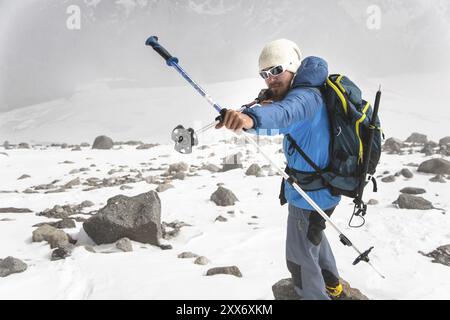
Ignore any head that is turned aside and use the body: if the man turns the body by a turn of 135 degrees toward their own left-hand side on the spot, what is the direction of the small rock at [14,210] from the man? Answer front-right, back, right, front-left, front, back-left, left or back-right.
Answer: back

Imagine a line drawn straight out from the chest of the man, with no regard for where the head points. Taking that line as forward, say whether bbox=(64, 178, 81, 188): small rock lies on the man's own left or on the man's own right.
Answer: on the man's own right

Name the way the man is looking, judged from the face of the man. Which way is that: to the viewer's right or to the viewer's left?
to the viewer's left

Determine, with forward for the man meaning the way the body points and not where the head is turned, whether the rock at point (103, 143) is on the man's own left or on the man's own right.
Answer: on the man's own right

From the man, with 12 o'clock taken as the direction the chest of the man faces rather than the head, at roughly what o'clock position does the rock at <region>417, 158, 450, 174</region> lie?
The rock is roughly at 4 o'clock from the man.

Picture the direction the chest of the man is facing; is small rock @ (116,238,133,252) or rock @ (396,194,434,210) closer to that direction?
the small rock

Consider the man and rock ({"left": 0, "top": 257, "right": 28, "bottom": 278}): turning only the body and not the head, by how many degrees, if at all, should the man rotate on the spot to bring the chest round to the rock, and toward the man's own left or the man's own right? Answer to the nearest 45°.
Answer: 0° — they already face it

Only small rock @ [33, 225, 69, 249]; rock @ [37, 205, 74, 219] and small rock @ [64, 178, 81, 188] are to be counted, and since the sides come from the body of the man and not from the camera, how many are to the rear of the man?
0

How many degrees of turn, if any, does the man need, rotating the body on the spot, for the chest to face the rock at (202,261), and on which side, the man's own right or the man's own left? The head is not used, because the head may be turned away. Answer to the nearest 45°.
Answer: approximately 45° to the man's own right

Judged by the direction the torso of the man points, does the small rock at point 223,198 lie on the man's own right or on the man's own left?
on the man's own right

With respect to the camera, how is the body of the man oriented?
to the viewer's left

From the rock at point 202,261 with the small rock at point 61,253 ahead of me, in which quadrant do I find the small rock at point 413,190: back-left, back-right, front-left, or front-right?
back-right

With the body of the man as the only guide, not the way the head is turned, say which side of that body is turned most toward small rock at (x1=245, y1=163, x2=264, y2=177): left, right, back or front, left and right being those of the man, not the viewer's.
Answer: right

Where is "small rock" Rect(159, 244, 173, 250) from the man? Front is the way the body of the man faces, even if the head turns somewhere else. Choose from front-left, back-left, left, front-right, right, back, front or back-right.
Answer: front-right
